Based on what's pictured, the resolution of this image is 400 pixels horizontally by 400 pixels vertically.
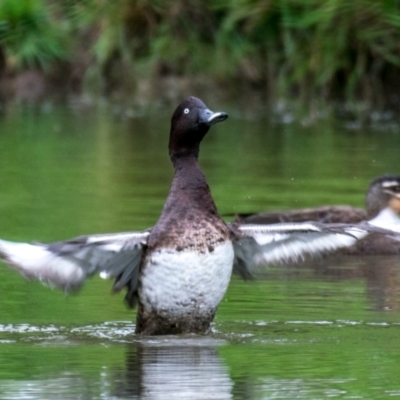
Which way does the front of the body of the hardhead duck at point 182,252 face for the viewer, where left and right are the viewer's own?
facing the viewer and to the right of the viewer
